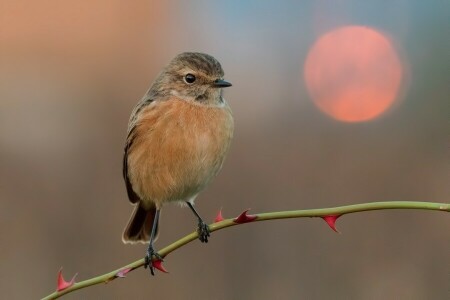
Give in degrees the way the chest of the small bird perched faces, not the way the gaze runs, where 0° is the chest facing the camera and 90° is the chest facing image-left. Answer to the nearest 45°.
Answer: approximately 315°
